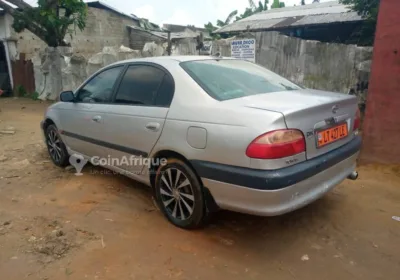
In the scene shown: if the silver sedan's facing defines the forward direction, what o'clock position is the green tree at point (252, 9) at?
The green tree is roughly at 2 o'clock from the silver sedan.

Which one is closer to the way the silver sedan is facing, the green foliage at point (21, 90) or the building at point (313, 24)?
the green foliage

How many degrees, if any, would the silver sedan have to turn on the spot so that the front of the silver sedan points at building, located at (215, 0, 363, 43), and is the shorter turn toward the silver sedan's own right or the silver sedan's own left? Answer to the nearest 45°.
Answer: approximately 45° to the silver sedan's own right

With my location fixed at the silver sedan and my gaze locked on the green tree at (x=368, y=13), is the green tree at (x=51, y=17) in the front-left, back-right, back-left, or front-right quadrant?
front-left

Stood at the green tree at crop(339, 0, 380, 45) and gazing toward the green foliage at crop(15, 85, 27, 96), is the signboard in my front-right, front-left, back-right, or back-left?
front-left

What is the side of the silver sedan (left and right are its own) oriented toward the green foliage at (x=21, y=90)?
front

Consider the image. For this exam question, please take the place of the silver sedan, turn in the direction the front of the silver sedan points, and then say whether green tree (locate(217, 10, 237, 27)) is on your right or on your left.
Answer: on your right

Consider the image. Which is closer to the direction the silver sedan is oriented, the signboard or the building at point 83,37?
the building

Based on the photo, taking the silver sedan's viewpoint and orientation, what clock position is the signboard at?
The signboard is roughly at 2 o'clock from the silver sedan.

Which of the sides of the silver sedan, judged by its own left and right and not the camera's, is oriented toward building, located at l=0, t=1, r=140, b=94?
front

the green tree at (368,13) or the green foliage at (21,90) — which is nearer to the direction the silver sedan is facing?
the green foliage

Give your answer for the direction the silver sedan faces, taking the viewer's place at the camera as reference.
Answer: facing away from the viewer and to the left of the viewer

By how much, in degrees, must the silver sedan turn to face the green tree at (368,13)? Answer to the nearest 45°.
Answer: approximately 90° to its right
